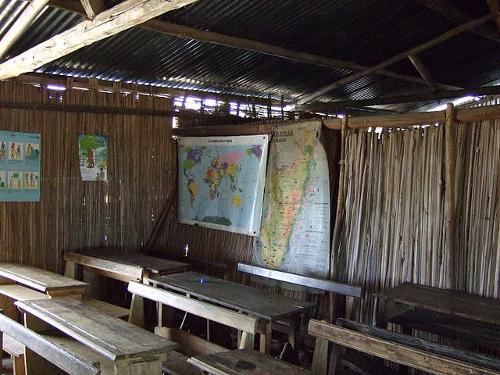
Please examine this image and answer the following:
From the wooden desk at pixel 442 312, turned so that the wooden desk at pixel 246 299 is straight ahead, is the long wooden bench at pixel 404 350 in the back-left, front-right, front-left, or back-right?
front-left

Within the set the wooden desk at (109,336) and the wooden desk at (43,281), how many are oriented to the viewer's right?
0

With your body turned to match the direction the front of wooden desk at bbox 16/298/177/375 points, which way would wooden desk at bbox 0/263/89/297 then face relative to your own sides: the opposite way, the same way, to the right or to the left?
the same way

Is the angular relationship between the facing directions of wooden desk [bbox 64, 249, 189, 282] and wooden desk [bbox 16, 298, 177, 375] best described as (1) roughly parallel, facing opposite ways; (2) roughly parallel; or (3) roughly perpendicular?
roughly parallel

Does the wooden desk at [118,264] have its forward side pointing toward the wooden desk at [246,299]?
no
